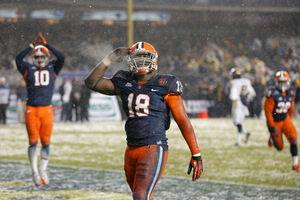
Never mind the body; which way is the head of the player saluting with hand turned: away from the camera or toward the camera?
toward the camera

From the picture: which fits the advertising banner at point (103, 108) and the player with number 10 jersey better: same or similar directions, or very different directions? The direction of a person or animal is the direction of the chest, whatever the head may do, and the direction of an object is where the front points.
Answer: same or similar directions

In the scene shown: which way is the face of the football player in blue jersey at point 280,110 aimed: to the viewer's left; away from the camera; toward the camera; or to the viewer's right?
toward the camera

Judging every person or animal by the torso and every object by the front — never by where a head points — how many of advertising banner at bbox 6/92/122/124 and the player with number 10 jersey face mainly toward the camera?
2

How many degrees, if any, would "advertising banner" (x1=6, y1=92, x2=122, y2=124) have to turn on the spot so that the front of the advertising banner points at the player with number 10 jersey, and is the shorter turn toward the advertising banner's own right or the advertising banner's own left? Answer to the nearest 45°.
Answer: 0° — it already faces them

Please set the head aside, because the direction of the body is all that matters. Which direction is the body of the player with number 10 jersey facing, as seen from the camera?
toward the camera

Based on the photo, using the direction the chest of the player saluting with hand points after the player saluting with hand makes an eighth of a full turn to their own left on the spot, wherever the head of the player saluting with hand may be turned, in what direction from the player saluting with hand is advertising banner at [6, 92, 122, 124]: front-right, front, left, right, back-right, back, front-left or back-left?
back

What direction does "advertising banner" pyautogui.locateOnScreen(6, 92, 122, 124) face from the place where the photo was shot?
facing the viewer

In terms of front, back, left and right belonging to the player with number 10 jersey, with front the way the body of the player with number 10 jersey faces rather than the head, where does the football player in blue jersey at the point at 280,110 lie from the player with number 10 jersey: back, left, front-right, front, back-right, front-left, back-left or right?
left

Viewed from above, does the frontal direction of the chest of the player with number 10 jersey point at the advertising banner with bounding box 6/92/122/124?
no

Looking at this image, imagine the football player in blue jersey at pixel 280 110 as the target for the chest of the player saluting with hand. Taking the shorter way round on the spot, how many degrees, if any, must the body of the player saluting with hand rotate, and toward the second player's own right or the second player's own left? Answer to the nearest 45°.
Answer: approximately 180°

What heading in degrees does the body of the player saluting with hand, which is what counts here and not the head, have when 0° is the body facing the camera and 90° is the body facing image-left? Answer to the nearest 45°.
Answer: approximately 45°

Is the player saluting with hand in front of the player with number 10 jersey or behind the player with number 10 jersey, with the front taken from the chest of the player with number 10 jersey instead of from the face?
in front

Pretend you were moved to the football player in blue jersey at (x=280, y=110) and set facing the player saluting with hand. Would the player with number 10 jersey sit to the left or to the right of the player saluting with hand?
right

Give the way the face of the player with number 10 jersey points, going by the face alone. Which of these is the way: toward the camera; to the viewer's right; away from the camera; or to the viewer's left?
toward the camera
